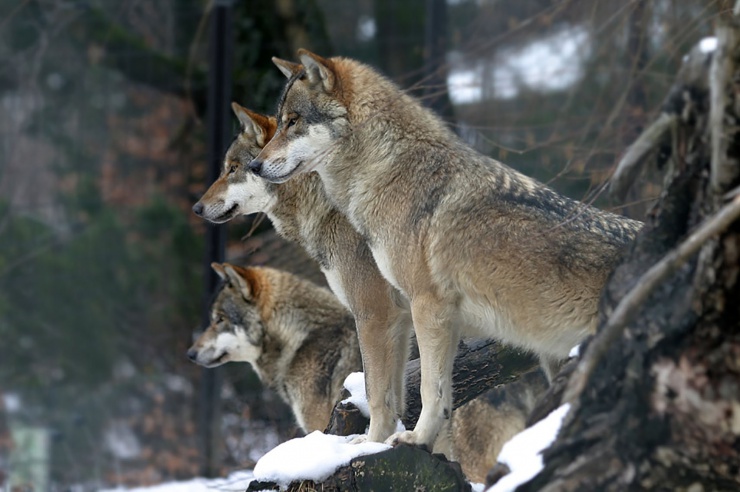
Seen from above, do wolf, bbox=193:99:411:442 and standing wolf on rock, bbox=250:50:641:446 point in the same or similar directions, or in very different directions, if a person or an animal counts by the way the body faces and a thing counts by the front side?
same or similar directions

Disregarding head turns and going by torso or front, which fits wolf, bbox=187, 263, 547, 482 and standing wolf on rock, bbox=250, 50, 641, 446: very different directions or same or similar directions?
same or similar directions

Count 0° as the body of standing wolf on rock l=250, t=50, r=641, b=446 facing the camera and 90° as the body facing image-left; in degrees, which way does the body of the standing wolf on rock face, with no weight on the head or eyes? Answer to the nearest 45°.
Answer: approximately 90°

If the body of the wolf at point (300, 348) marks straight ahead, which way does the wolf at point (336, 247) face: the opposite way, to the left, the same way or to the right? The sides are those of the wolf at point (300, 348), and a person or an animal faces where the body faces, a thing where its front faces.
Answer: the same way

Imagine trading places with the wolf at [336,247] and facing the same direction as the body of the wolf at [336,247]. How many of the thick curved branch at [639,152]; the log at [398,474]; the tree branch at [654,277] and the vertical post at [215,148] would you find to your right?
1

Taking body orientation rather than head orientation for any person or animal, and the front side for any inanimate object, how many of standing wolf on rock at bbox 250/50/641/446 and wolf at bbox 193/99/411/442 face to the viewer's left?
2

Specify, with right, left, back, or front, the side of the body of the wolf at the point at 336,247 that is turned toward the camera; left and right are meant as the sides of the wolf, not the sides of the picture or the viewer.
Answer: left

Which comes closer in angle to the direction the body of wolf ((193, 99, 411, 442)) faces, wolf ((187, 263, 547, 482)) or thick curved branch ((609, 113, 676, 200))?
the wolf

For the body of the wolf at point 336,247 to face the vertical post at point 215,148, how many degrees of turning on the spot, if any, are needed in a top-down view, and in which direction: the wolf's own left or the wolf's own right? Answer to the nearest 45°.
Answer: approximately 90° to the wolf's own right

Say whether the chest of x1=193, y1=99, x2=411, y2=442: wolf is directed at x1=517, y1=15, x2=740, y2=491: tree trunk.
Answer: no

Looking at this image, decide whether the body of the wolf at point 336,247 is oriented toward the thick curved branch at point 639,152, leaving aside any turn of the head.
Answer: no

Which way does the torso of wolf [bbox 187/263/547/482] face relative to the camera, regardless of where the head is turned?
to the viewer's left

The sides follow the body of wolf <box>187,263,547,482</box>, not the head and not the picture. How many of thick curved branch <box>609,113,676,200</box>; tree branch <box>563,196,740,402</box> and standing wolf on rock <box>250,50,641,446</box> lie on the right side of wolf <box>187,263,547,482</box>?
0
